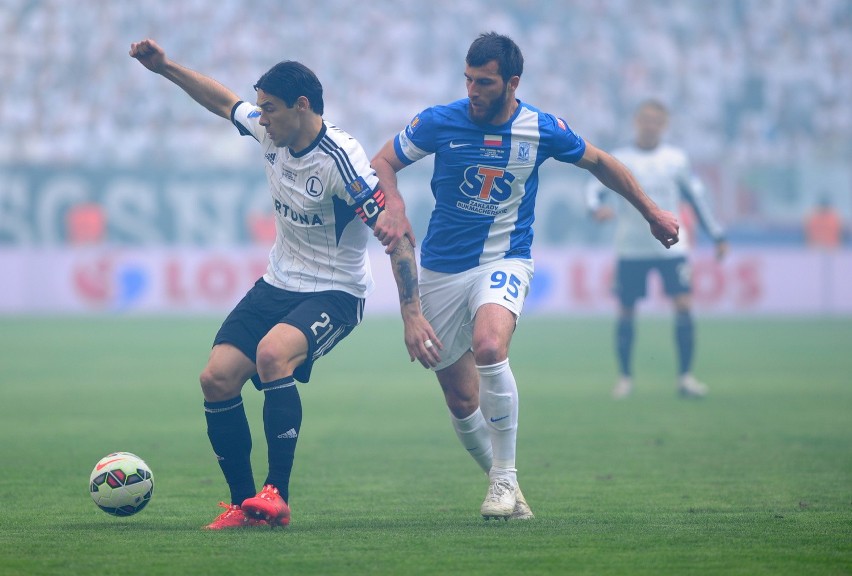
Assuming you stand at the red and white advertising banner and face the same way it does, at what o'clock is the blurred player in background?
The blurred player in background is roughly at 11 o'clock from the red and white advertising banner.

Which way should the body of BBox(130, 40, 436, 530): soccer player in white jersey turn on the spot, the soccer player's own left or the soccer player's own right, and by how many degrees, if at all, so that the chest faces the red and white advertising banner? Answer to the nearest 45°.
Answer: approximately 135° to the soccer player's own right

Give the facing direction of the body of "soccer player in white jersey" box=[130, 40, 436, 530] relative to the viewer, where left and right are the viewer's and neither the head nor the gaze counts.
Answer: facing the viewer and to the left of the viewer

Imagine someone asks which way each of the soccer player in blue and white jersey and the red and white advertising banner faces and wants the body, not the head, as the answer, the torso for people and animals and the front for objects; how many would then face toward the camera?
2

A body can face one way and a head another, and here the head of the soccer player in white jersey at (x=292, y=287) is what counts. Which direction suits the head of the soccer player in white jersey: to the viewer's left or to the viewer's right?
to the viewer's left

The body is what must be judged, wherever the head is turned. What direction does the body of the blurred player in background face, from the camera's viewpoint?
toward the camera

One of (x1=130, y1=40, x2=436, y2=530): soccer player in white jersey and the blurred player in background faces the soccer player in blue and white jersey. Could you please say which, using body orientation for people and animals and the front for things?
the blurred player in background

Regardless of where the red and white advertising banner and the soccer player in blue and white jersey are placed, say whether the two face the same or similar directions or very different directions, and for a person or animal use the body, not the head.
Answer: same or similar directions

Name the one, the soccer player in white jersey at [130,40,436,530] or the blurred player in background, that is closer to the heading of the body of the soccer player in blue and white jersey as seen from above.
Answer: the soccer player in white jersey

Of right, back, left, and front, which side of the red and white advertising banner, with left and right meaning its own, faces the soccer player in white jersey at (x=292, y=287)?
front

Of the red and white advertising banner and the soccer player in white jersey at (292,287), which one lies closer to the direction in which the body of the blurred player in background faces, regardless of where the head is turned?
the soccer player in white jersey

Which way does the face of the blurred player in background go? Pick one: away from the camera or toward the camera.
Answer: toward the camera

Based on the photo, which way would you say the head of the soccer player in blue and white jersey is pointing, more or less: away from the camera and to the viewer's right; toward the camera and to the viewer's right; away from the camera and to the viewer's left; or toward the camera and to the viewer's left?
toward the camera and to the viewer's left

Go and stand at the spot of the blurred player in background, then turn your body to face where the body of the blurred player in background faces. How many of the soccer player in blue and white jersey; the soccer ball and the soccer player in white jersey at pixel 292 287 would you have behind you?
0

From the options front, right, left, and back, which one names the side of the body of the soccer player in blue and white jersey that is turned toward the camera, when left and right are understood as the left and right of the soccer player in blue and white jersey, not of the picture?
front

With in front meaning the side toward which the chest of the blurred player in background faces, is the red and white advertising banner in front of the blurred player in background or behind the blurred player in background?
behind
